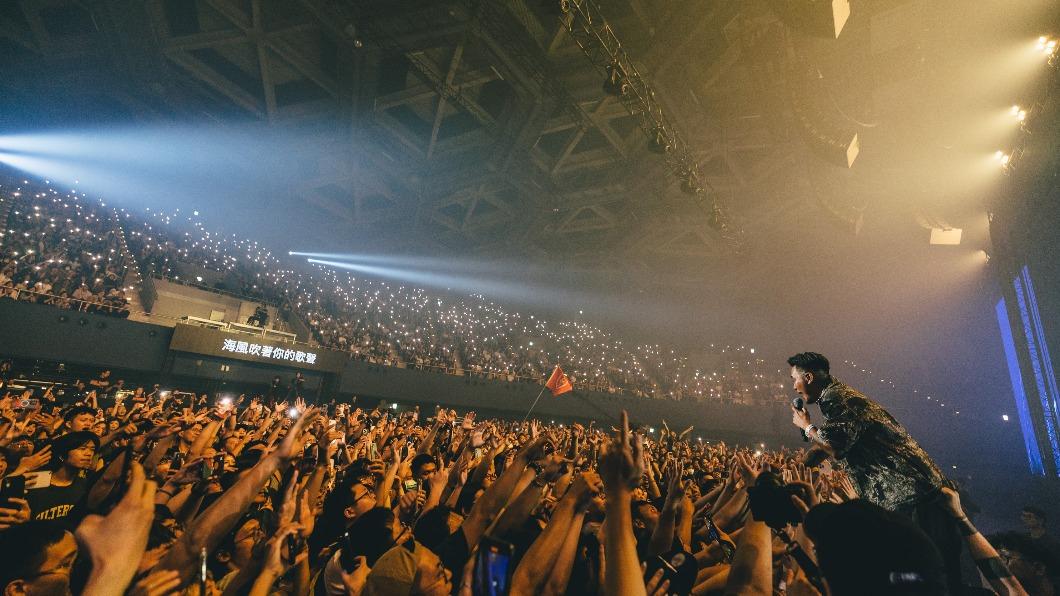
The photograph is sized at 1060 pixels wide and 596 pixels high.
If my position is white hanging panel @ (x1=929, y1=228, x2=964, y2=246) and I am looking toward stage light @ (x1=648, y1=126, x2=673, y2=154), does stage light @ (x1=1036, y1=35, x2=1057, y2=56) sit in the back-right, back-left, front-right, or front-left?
front-left

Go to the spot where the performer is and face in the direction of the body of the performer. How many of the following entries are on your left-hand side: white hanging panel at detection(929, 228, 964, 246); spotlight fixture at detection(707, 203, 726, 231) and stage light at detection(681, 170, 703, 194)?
0

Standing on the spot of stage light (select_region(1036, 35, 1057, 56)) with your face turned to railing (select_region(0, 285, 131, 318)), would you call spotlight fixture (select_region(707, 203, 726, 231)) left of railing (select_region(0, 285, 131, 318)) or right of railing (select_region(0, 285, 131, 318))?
right

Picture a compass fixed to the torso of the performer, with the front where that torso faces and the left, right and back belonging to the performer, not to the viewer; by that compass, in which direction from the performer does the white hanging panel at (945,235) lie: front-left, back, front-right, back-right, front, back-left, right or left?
right

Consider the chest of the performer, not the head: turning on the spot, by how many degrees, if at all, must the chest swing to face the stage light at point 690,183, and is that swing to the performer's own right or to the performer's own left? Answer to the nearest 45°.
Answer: approximately 45° to the performer's own right

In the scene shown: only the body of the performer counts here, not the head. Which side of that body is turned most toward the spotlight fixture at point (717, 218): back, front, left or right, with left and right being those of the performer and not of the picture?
right

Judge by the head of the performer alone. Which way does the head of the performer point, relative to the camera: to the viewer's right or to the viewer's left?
to the viewer's left

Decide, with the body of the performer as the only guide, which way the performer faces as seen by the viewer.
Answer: to the viewer's left

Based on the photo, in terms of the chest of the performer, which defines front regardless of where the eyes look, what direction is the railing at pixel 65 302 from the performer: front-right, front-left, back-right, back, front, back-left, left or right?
front
